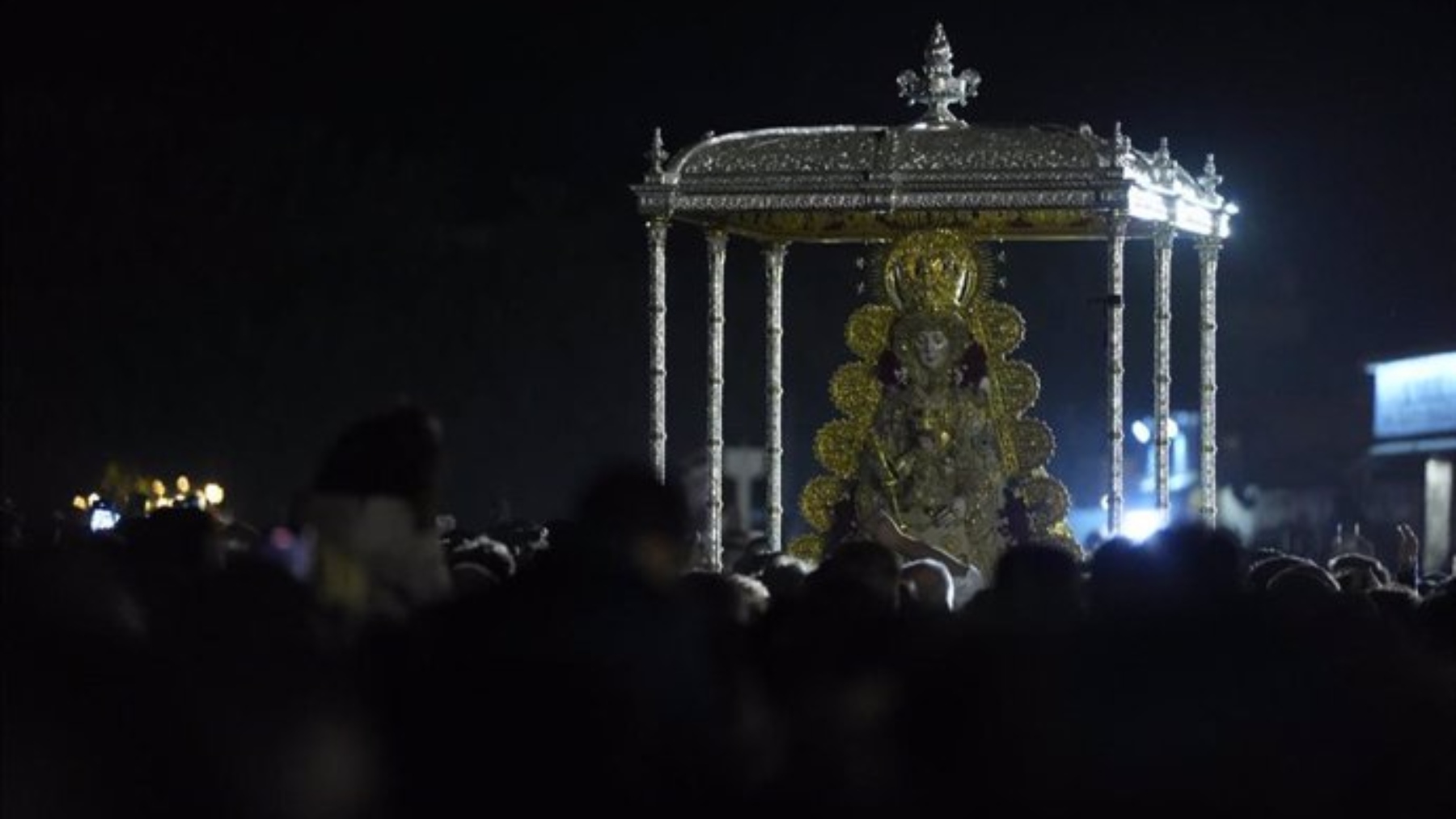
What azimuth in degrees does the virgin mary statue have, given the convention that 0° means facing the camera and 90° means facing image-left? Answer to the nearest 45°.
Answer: approximately 0°
